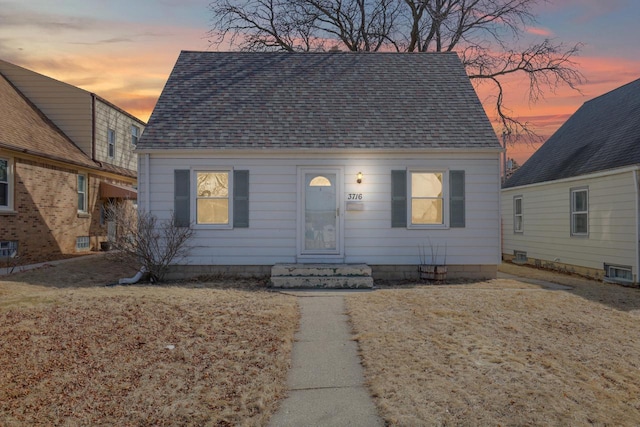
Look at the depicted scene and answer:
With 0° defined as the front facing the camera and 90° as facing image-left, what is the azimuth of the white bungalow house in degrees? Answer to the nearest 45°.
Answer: approximately 0°

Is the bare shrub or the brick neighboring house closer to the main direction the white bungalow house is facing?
the bare shrub

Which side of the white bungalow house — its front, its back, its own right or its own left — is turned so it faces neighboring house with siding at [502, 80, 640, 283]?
left

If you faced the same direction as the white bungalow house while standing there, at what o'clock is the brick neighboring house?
The brick neighboring house is roughly at 4 o'clock from the white bungalow house.

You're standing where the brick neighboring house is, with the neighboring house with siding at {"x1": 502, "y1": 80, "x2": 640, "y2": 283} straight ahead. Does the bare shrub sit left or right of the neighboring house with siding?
right
